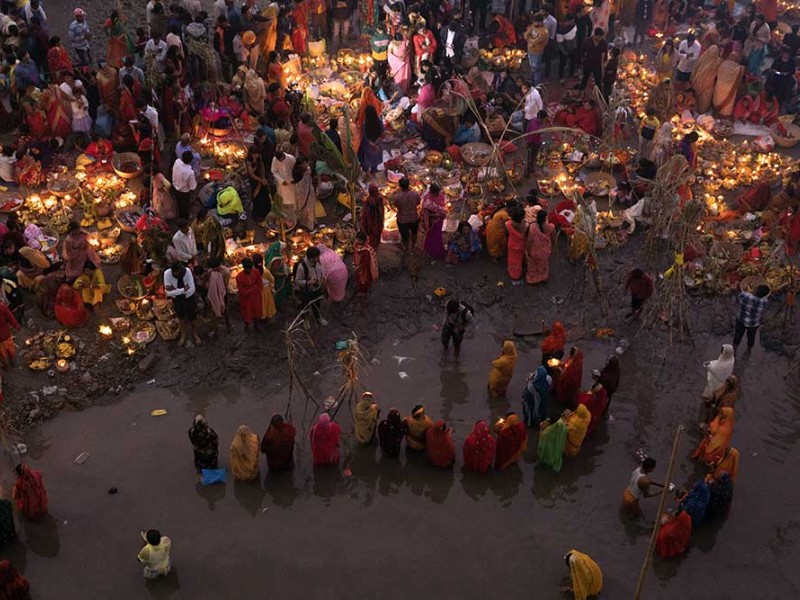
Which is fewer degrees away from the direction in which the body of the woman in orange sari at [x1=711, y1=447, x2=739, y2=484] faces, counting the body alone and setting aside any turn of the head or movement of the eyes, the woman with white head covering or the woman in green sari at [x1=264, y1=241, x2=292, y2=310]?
the woman in green sari

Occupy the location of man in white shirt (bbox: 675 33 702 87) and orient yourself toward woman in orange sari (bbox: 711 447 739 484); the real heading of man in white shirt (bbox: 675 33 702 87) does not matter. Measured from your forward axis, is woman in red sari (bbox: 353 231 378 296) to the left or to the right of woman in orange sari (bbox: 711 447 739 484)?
right

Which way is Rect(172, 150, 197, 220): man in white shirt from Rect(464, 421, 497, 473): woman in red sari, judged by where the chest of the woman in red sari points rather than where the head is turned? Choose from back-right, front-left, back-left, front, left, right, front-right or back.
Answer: front-left

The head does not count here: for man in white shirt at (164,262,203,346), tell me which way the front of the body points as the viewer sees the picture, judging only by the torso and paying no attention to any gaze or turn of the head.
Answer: toward the camera

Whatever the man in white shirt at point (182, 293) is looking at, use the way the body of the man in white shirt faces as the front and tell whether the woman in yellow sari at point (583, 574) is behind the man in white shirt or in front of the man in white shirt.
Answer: in front

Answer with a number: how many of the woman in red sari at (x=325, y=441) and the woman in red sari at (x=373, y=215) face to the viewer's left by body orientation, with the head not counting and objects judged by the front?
0

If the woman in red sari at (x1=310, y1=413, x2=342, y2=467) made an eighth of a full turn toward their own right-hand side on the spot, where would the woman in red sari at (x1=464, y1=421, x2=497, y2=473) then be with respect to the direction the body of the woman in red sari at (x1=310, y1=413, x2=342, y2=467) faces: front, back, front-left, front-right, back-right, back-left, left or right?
front-right

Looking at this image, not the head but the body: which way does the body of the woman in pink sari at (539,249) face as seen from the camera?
away from the camera

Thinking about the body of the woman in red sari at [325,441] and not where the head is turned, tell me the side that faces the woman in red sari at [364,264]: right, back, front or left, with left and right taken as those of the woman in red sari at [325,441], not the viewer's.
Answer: front

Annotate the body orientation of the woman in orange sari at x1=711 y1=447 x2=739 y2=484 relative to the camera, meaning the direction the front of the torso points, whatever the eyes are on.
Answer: to the viewer's left

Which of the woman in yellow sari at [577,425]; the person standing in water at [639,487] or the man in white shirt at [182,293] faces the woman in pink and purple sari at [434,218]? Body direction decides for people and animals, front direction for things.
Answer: the woman in yellow sari

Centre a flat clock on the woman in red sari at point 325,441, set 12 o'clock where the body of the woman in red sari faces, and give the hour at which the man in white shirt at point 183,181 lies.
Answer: The man in white shirt is roughly at 11 o'clock from the woman in red sari.

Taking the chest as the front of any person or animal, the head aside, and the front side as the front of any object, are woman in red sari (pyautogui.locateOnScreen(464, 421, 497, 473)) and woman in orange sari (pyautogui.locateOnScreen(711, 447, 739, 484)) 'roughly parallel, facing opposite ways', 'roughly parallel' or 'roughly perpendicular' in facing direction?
roughly perpendicular
